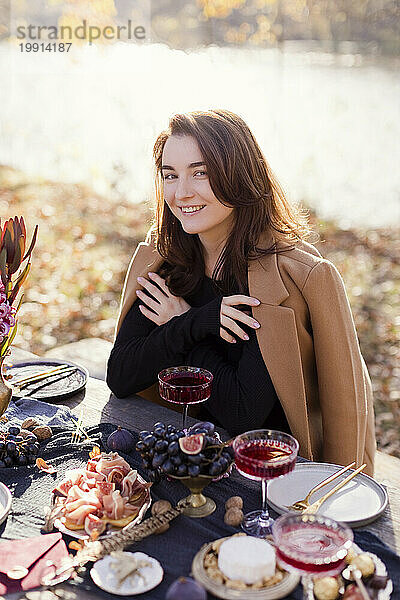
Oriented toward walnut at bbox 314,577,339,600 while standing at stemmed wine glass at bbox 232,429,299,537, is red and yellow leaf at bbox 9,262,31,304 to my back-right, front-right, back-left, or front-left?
back-right

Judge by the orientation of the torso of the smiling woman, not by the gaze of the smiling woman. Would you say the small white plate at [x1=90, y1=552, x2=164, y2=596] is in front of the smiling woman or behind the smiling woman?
in front

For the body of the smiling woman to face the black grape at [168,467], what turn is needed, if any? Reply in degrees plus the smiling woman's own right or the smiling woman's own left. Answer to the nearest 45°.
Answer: approximately 45° to the smiling woman's own left

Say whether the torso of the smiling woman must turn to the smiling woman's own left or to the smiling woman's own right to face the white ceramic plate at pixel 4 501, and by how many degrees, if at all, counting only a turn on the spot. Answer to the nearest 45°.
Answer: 0° — they already face it

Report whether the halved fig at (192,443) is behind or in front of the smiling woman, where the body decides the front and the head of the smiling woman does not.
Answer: in front

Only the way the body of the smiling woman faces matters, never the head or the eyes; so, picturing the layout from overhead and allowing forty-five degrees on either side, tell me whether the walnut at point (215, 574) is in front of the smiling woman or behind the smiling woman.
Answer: in front

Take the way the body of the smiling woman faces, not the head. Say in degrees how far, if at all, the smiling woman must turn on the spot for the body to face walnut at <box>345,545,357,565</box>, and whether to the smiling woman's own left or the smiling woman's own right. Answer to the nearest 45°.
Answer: approximately 45° to the smiling woman's own left

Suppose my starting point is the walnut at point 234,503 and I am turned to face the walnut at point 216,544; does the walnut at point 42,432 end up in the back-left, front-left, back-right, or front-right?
back-right

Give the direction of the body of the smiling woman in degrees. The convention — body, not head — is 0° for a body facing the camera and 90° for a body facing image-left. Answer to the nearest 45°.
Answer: approximately 45°
